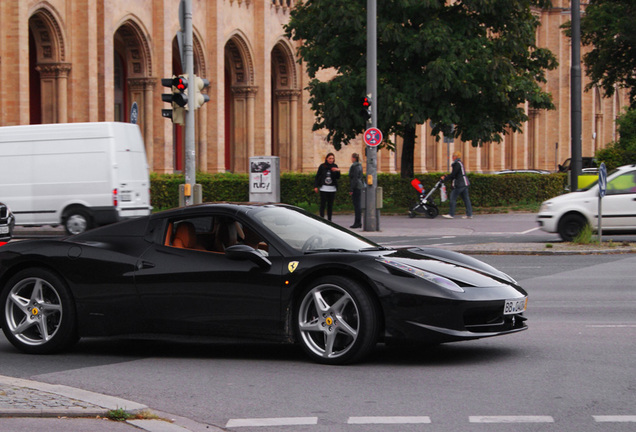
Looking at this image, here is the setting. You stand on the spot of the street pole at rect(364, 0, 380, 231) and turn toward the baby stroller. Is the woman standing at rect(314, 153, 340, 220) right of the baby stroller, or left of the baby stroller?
left

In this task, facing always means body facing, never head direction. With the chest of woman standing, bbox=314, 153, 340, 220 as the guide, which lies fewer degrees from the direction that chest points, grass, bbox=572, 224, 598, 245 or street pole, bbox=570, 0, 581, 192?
the grass

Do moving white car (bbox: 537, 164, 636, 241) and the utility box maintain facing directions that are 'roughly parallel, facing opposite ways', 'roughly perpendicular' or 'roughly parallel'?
roughly perpendicular

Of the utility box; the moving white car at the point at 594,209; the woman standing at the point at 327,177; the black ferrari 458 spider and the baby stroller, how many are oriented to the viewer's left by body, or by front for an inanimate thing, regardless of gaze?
2

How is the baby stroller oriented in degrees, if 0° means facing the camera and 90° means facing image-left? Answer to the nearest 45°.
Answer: approximately 90°

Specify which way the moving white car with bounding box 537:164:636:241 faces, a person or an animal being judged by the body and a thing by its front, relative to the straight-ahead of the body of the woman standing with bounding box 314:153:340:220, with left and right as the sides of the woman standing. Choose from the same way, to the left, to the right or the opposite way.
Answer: to the right

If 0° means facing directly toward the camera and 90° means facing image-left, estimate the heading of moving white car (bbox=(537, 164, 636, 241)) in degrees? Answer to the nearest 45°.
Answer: approximately 90°

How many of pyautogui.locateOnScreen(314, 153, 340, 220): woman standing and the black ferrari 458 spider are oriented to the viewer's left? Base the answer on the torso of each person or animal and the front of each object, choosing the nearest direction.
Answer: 0

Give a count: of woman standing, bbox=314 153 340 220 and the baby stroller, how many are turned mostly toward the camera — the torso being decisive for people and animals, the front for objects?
1

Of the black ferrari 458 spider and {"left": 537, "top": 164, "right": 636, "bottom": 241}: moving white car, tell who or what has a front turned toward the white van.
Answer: the moving white car
